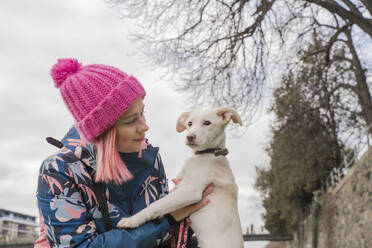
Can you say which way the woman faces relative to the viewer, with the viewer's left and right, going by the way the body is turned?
facing the viewer and to the right of the viewer
